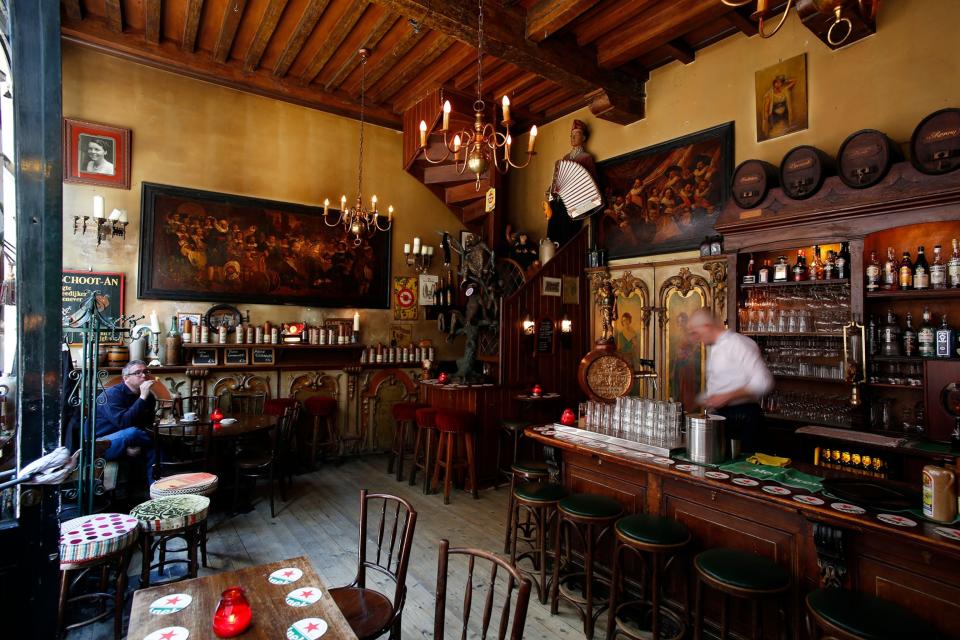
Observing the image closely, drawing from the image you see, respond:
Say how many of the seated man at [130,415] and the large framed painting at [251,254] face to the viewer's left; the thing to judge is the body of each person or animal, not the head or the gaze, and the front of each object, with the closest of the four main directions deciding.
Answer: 0

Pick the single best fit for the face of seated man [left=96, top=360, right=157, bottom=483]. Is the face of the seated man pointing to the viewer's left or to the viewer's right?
to the viewer's right

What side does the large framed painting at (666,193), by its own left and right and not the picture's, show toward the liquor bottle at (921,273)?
left

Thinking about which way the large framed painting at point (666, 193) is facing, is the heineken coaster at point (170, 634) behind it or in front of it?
in front

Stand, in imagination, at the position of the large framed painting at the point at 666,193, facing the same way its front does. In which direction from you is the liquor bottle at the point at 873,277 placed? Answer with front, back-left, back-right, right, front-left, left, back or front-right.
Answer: left

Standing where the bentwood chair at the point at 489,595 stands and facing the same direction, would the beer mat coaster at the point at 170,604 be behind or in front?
in front

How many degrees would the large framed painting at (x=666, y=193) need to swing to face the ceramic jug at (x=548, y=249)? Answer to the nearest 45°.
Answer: approximately 45° to its right

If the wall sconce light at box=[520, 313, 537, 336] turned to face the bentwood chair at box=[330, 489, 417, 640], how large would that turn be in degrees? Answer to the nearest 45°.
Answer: approximately 45° to its left

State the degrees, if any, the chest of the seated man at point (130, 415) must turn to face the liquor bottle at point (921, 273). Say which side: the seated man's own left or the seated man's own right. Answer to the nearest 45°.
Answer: approximately 45° to the seated man's own right

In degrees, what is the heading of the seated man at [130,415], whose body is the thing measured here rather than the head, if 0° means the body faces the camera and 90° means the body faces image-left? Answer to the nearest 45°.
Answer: approximately 270°
